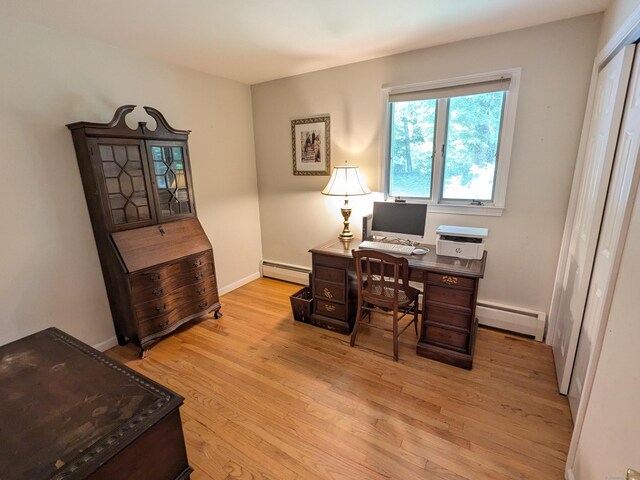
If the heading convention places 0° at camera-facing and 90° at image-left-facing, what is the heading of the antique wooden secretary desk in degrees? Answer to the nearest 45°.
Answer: approximately 315°

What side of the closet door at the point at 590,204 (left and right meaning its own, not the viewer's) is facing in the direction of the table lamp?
front

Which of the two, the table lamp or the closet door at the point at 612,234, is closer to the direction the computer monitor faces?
the closet door

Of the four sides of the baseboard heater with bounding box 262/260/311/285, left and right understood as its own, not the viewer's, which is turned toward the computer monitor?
left

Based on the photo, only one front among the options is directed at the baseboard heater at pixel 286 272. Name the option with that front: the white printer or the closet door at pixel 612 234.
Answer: the closet door

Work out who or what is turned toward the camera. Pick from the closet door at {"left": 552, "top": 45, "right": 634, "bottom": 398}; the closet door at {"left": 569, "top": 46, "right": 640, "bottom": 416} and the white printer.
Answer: the white printer

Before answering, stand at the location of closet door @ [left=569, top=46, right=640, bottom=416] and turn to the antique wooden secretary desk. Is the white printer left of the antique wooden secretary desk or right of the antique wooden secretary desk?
right

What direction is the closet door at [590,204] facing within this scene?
to the viewer's left

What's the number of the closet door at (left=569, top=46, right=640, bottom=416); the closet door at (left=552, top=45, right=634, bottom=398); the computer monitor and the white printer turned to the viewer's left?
2

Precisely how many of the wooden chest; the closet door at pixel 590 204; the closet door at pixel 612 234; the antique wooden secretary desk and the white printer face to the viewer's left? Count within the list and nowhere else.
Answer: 2

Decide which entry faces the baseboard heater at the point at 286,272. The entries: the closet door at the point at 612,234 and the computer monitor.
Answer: the closet door

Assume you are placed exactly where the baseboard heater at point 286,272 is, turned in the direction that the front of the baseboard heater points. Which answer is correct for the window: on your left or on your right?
on your left

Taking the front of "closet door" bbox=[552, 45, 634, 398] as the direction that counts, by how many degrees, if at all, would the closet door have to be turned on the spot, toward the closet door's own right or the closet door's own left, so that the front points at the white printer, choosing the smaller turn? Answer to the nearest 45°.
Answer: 0° — it already faces it

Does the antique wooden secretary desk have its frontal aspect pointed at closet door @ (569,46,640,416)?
yes

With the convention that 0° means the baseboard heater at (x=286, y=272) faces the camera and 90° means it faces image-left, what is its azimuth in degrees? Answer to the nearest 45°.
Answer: approximately 45°

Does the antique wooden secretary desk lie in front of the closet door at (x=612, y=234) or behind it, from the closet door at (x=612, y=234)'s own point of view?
in front

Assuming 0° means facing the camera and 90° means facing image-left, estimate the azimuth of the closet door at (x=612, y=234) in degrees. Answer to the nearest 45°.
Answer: approximately 90°
